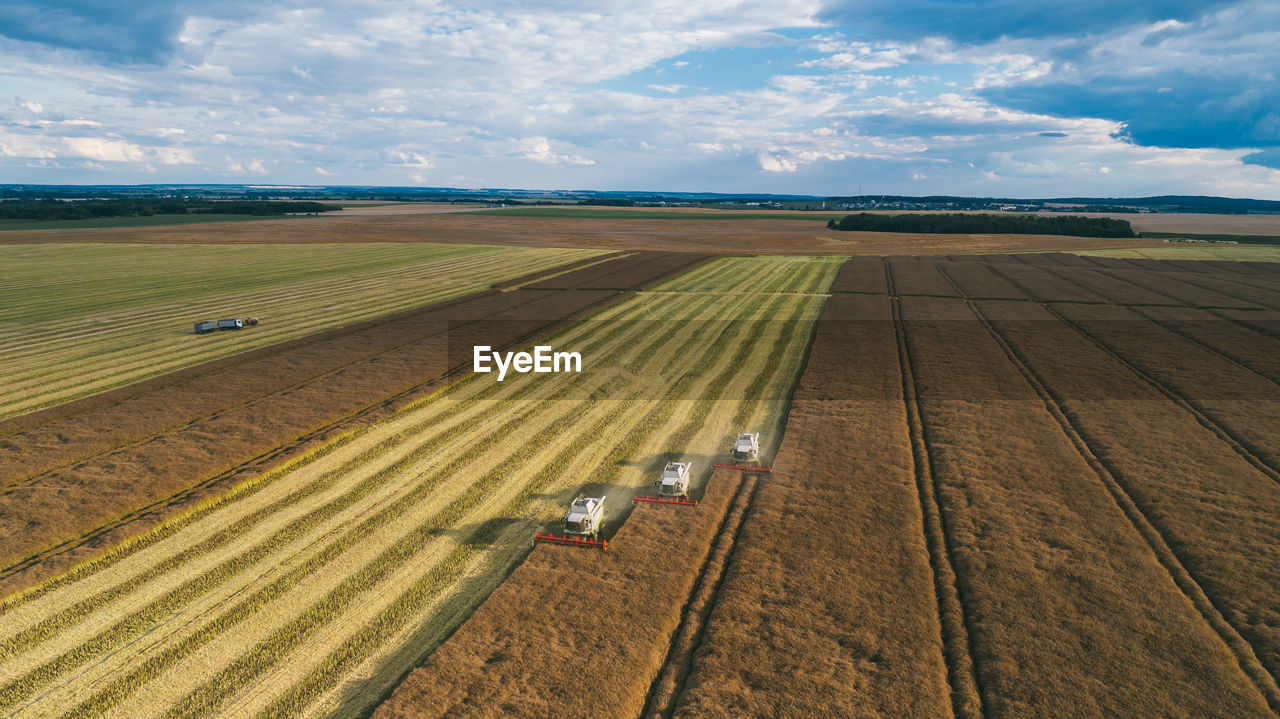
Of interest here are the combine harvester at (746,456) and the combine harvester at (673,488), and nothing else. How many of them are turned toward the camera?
2

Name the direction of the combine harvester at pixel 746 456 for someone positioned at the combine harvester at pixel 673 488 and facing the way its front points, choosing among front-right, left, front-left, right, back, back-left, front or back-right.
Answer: back-left

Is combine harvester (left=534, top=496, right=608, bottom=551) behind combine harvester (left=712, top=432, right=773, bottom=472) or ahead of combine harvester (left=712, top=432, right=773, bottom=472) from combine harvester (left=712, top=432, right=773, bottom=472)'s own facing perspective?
ahead

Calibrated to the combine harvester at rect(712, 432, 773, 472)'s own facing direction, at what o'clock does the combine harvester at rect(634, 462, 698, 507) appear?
the combine harvester at rect(634, 462, 698, 507) is roughly at 1 o'clock from the combine harvester at rect(712, 432, 773, 472).

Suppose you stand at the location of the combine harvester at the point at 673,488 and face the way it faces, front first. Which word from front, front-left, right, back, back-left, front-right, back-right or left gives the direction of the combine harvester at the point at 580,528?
front-right

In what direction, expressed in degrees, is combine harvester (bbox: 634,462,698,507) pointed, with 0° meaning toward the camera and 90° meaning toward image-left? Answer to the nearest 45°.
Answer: approximately 0°
